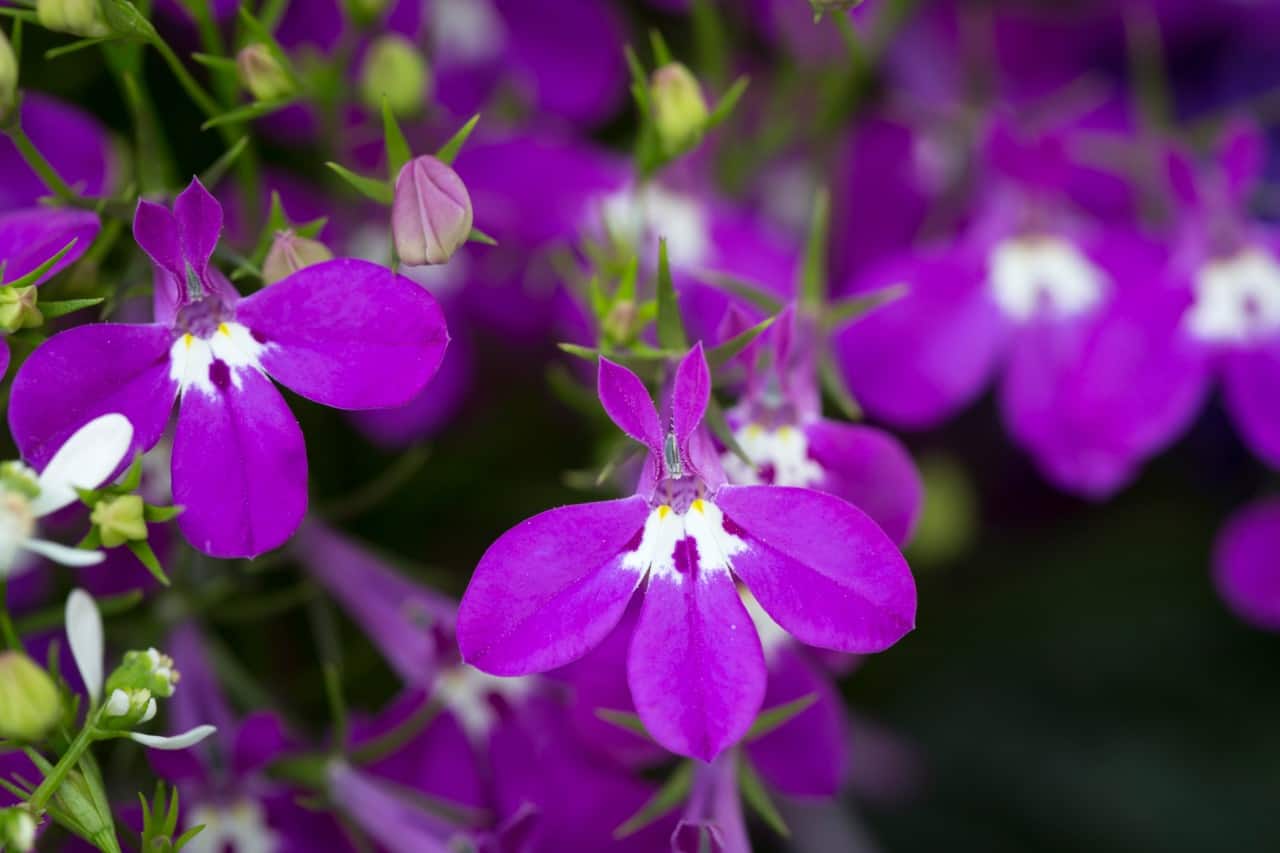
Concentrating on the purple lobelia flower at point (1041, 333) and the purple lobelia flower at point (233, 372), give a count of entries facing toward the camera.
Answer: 2

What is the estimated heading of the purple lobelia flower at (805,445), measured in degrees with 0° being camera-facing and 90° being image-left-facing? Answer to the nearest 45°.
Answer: approximately 0°

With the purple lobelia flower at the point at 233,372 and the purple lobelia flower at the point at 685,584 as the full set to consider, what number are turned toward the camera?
2
